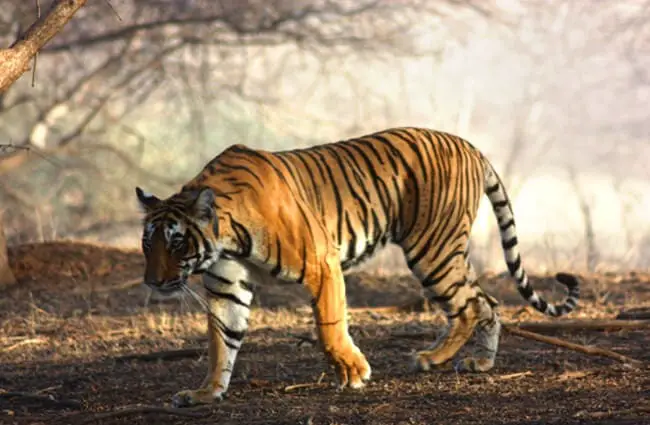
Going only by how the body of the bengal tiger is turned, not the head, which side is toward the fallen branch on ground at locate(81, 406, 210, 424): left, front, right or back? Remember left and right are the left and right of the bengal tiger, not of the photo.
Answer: front

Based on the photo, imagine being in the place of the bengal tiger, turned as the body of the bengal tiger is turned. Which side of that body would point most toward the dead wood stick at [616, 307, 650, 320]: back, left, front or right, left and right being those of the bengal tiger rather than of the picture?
back

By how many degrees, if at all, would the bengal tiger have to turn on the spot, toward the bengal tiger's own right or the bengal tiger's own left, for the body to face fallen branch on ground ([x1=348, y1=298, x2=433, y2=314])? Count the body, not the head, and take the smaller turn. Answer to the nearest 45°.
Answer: approximately 135° to the bengal tiger's own right

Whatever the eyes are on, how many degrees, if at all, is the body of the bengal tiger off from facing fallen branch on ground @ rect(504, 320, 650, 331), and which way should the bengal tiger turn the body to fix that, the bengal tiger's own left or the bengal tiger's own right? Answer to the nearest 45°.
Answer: approximately 180°

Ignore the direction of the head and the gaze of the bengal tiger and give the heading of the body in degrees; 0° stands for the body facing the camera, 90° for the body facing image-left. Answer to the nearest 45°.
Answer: approximately 45°

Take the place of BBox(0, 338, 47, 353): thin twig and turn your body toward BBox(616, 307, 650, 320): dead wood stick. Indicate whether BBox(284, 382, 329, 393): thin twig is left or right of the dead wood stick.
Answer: right

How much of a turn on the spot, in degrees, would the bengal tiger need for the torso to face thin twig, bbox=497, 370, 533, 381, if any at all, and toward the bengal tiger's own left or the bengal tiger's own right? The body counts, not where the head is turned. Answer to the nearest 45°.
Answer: approximately 135° to the bengal tiger's own left

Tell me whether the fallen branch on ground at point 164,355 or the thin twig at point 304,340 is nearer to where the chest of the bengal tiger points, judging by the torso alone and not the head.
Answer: the fallen branch on ground

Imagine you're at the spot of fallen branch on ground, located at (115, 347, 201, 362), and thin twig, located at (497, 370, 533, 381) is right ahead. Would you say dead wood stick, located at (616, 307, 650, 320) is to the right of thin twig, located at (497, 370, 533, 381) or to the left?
left
